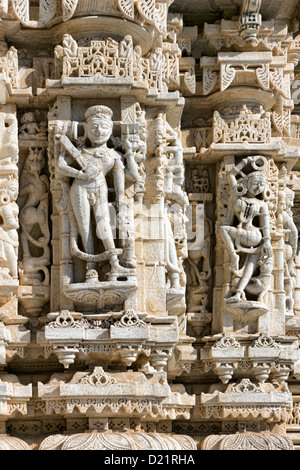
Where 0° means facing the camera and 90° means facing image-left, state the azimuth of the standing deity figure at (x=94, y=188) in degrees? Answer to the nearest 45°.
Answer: approximately 0°

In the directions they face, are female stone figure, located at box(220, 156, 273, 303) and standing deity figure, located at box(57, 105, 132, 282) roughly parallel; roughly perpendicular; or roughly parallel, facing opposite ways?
roughly parallel

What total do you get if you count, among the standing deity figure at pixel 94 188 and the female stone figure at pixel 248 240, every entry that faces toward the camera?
2

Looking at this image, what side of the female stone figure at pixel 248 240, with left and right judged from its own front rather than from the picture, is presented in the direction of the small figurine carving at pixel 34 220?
right

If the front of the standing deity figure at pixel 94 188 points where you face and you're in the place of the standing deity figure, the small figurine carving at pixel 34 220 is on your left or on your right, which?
on your right

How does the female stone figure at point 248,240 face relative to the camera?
toward the camera

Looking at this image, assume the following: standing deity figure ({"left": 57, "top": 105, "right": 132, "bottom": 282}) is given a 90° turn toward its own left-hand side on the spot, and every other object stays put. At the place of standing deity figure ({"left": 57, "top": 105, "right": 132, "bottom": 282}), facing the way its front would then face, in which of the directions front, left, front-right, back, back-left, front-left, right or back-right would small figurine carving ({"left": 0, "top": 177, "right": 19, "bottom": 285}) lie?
back
